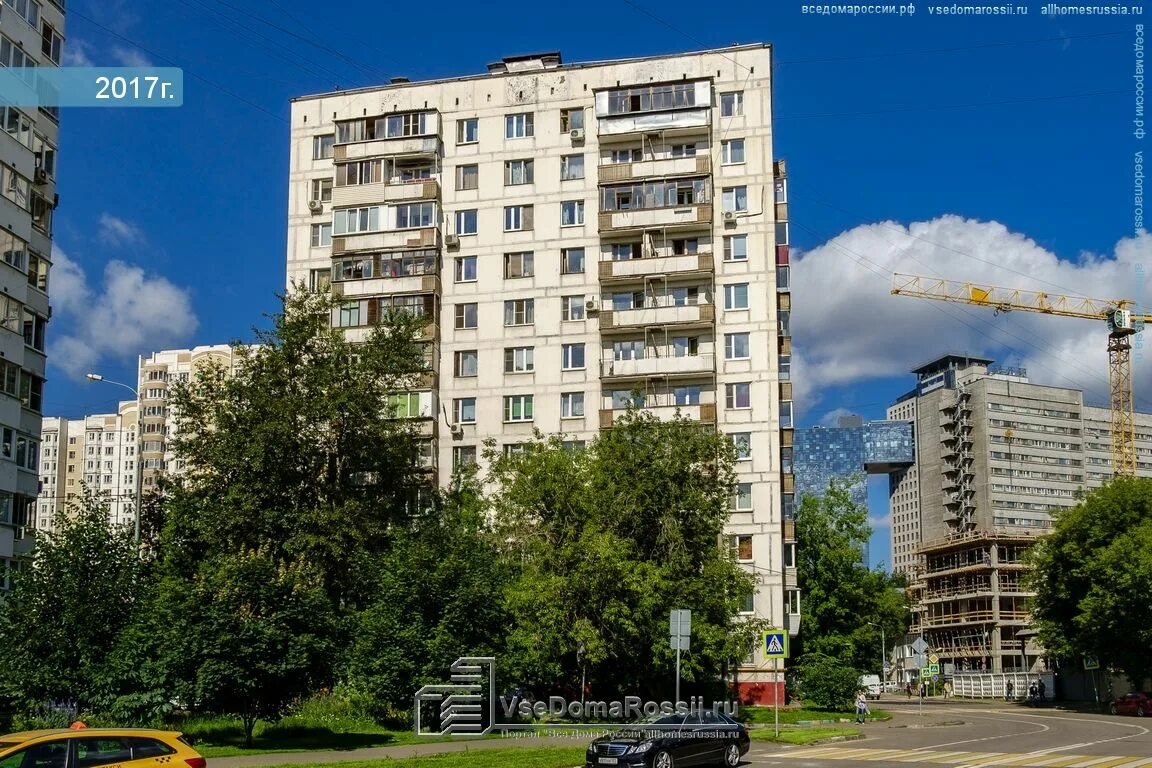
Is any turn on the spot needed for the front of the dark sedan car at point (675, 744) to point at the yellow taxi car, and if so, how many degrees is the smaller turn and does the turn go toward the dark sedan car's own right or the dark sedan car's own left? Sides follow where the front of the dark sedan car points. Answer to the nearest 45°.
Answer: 0° — it already faces it

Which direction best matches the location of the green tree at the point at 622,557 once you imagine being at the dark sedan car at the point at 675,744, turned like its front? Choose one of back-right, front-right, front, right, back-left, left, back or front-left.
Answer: back-right

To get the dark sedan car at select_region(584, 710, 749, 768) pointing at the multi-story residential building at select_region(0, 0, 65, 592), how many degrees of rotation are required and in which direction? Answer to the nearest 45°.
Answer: approximately 90° to its right

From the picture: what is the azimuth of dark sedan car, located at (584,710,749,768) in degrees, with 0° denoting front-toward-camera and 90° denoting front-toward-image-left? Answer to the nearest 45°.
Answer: approximately 45°

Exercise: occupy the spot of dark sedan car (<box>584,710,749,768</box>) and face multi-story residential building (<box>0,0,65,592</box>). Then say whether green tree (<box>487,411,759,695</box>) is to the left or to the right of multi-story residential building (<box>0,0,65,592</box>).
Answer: right
